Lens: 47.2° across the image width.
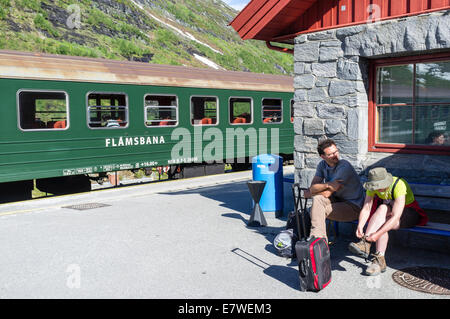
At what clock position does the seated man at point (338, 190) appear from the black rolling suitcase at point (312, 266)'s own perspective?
The seated man is roughly at 8 o'clock from the black rolling suitcase.

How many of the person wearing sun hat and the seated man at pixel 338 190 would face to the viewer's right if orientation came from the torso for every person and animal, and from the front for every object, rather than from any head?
0

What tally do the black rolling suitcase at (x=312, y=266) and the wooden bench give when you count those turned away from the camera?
0

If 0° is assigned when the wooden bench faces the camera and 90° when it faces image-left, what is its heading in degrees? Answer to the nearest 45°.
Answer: approximately 45°

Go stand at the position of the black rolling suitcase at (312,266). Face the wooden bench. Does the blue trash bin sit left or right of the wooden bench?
left

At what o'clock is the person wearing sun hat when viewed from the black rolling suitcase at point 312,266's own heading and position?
The person wearing sun hat is roughly at 9 o'clock from the black rolling suitcase.

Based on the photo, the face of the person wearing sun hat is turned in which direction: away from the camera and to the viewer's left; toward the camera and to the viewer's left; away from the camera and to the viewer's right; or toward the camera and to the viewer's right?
toward the camera and to the viewer's left

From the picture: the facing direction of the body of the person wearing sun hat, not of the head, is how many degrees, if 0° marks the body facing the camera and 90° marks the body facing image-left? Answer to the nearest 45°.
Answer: approximately 45°

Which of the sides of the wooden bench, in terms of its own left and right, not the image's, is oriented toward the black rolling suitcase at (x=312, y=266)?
front

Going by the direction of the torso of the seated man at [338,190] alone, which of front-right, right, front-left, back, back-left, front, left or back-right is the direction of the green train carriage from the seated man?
right

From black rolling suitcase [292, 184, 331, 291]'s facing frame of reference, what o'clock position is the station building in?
The station building is roughly at 8 o'clock from the black rolling suitcase.
